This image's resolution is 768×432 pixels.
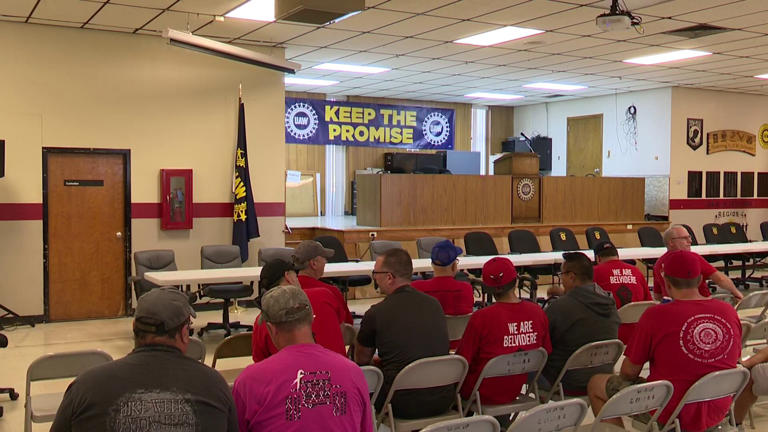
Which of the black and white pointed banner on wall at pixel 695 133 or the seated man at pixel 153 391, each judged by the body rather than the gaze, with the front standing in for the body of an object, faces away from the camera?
the seated man

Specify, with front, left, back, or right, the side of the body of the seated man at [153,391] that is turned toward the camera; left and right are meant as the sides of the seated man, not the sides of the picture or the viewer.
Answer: back

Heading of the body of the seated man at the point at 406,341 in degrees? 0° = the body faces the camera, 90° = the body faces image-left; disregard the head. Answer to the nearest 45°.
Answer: approximately 135°

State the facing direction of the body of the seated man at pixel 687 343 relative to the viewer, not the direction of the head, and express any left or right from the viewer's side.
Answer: facing away from the viewer and to the left of the viewer

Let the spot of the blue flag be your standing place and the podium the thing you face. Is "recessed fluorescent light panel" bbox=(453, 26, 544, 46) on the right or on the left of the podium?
right

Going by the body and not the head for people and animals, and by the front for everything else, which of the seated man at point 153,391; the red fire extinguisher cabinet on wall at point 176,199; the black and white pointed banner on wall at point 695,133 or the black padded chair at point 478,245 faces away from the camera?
the seated man

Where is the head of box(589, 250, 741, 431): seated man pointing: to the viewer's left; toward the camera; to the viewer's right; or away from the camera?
away from the camera

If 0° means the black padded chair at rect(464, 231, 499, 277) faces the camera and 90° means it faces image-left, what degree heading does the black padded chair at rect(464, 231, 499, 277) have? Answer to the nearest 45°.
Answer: approximately 0°

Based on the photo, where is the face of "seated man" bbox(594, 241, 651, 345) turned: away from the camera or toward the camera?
away from the camera

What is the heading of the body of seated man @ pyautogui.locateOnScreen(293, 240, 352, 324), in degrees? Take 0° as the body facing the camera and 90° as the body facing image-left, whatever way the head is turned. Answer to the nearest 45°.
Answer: approximately 225°
